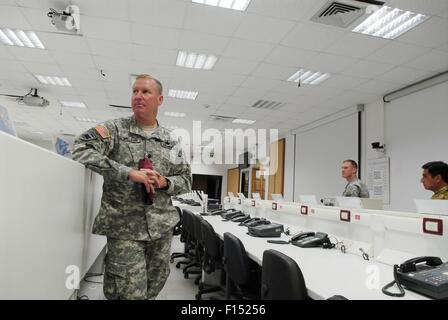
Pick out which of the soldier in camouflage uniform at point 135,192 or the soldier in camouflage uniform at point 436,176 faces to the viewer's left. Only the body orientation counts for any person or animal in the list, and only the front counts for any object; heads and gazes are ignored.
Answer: the soldier in camouflage uniform at point 436,176

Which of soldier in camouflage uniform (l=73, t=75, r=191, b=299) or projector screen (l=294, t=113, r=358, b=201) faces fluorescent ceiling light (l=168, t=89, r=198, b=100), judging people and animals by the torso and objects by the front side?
the projector screen

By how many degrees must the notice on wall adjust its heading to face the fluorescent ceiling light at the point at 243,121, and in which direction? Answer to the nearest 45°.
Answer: approximately 45° to its right

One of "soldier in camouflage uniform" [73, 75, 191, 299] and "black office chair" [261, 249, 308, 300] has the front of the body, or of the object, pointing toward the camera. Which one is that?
the soldier in camouflage uniform

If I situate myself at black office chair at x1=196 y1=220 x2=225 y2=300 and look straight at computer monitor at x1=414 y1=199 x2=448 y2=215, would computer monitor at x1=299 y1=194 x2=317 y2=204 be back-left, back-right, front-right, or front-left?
front-left

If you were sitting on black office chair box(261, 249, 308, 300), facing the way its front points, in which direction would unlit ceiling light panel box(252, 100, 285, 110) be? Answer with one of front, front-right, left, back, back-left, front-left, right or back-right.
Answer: front-left

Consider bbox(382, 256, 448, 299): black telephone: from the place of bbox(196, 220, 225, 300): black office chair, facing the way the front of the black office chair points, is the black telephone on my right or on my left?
on my right

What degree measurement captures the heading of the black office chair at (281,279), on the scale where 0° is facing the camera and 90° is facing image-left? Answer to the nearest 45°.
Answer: approximately 225°

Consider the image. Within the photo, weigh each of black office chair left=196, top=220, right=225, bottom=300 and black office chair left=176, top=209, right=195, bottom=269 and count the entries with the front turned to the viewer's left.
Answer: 0

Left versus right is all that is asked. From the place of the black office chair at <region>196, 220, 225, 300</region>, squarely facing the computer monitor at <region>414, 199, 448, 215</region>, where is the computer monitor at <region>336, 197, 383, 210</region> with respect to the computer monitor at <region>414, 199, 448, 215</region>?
left

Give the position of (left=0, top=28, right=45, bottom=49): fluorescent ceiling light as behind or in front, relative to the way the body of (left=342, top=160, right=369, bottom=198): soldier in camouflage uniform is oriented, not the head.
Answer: in front

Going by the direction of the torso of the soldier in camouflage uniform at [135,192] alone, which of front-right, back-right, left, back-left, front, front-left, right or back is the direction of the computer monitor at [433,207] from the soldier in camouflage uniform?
left

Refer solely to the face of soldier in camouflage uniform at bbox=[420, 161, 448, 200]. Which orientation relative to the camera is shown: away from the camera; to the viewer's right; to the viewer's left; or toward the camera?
to the viewer's left

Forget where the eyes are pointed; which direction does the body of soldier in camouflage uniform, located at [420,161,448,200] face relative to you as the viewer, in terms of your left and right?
facing to the left of the viewer

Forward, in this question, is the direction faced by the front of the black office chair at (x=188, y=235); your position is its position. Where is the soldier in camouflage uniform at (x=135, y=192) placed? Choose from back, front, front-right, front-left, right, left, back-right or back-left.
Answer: back-right

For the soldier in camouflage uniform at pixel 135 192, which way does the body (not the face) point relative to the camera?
toward the camera

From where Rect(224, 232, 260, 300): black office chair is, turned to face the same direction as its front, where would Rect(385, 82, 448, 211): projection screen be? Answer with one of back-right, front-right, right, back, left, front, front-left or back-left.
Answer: front
